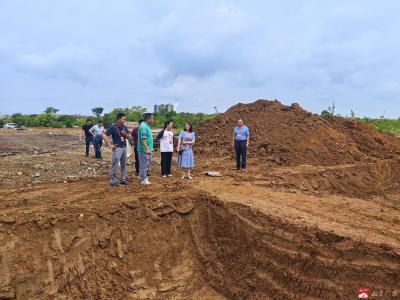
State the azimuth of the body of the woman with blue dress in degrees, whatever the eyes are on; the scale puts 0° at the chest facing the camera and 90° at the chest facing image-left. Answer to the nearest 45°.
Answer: approximately 0°

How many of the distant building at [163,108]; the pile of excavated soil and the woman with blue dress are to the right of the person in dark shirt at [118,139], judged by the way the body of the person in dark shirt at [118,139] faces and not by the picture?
0

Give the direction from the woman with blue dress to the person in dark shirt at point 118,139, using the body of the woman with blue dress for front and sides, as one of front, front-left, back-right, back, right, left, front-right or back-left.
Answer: front-right

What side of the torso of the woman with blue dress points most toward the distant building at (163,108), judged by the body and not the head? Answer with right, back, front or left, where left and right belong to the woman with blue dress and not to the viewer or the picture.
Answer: back

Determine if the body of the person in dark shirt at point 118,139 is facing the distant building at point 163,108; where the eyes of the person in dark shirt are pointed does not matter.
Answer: no

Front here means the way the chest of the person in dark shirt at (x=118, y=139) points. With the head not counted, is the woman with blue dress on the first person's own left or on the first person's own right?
on the first person's own left

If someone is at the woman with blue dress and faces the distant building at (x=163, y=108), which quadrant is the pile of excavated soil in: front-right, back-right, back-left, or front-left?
front-right

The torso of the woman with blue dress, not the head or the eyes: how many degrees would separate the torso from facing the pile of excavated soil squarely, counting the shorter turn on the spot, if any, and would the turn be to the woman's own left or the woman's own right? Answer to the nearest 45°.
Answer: approximately 135° to the woman's own left

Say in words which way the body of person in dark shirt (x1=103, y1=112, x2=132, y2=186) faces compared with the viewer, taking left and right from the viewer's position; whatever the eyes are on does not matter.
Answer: facing the viewer and to the right of the viewer

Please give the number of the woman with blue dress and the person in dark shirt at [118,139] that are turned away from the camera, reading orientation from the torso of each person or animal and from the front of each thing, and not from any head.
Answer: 0

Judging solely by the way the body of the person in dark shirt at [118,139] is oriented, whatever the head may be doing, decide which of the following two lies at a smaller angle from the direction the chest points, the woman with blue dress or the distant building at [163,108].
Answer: the woman with blue dress

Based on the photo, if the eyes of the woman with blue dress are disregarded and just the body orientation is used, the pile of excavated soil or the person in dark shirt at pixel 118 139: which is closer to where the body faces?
the person in dark shirt

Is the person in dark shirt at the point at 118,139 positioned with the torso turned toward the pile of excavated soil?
no
